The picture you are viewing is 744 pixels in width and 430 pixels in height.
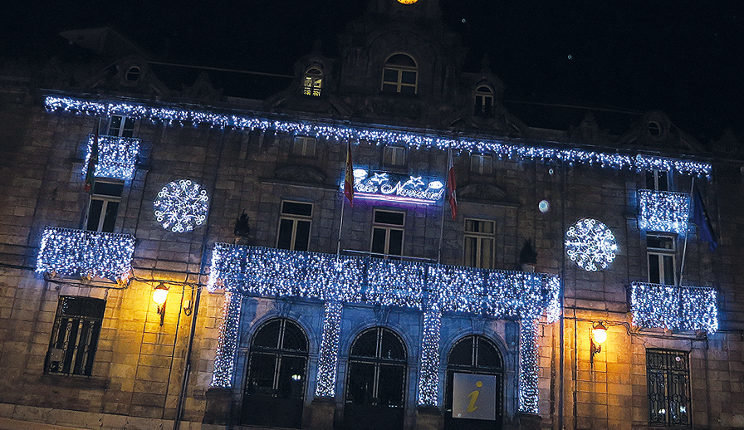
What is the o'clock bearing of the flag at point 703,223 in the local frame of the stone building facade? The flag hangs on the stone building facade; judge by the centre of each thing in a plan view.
The flag is roughly at 9 o'clock from the stone building facade.

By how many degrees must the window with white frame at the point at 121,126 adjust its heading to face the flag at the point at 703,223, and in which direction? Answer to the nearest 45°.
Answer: approximately 45° to its left

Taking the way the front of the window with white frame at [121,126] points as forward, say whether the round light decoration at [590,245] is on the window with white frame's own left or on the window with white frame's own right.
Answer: on the window with white frame's own left

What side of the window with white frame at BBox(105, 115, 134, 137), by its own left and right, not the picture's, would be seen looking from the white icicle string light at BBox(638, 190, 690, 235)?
left

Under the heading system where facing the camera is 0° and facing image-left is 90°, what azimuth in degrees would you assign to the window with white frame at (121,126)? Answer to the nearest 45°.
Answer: approximately 0°
